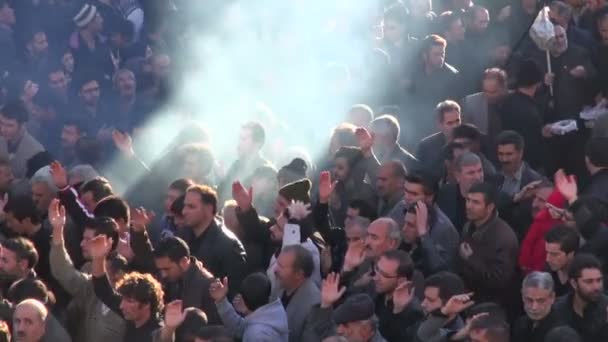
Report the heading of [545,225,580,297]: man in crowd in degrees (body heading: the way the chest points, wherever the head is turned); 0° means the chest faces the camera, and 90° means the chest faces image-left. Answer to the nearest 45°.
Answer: approximately 45°
